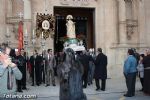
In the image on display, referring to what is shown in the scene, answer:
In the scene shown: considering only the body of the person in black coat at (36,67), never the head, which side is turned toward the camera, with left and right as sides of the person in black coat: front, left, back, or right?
front

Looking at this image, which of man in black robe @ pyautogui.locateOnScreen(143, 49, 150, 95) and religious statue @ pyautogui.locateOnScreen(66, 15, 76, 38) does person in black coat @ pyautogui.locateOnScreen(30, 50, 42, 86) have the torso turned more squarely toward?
the man in black robe

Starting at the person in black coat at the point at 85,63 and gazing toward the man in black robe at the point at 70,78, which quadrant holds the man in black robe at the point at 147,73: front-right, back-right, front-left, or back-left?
front-left

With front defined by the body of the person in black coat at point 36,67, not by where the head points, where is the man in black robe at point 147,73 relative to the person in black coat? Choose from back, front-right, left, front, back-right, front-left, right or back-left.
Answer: front-left

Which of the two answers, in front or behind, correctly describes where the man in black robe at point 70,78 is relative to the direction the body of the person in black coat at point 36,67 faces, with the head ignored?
in front

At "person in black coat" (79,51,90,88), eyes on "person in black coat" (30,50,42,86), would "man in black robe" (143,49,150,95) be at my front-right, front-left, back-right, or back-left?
back-left

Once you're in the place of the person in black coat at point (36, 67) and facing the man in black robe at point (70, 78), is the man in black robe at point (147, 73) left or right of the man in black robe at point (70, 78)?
left

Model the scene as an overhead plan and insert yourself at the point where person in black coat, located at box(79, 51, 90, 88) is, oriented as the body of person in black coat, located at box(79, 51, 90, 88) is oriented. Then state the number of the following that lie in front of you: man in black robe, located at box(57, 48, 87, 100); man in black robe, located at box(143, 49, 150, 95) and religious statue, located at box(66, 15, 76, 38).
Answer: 1
